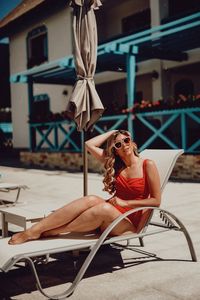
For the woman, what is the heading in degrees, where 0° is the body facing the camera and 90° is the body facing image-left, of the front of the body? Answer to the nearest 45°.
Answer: approximately 45°

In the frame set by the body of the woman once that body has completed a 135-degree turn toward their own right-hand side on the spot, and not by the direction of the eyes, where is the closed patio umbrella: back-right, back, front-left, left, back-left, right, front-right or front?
front

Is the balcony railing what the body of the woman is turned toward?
no

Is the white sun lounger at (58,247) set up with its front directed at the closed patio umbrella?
no

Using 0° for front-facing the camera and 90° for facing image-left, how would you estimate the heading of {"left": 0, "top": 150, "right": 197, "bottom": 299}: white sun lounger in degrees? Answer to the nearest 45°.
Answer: approximately 45°
